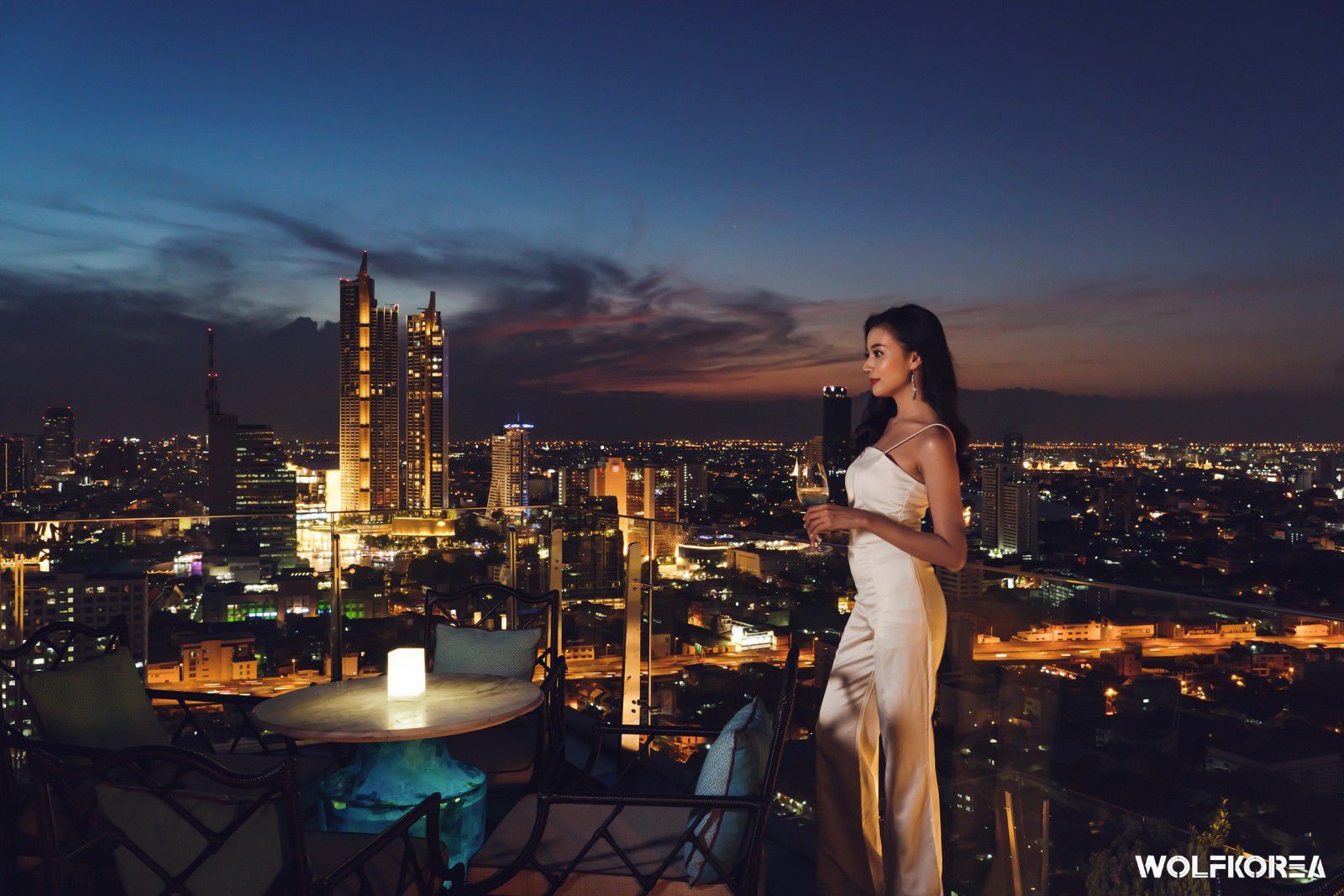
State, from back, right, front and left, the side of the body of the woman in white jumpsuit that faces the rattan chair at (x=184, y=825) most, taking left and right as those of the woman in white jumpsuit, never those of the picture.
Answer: front

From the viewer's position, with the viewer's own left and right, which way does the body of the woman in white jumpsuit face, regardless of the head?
facing the viewer and to the left of the viewer

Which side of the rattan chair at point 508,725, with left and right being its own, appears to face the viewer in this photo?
front

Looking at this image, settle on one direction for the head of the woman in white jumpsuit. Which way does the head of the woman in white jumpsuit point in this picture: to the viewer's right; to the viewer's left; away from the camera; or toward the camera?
to the viewer's left

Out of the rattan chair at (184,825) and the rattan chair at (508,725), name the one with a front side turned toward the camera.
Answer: the rattan chair at (508,725)

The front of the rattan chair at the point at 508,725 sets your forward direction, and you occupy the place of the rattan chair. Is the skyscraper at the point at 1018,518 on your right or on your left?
on your left

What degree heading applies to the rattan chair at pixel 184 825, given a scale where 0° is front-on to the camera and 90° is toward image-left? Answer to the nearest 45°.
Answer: approximately 225°

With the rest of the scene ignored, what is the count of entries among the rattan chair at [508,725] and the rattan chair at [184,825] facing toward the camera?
1

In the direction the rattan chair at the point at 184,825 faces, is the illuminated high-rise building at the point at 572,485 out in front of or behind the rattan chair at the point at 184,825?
in front
